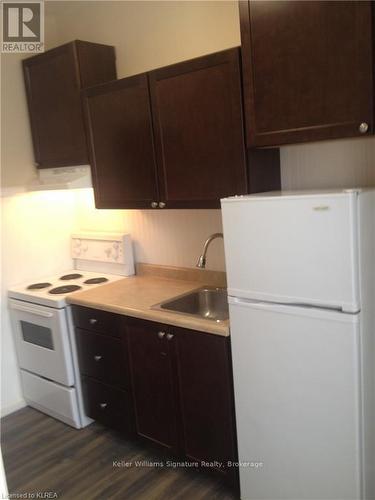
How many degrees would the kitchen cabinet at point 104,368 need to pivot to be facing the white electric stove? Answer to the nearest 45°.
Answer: approximately 90° to its right

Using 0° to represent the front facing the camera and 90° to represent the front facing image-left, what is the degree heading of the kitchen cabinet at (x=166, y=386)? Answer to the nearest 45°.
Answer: approximately 45°

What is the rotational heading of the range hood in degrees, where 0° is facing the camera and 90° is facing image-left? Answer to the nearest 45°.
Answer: approximately 45°

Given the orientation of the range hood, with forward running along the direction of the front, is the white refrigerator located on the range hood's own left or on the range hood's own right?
on the range hood's own left

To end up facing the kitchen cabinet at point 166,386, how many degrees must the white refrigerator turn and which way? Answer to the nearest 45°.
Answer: approximately 90° to its right

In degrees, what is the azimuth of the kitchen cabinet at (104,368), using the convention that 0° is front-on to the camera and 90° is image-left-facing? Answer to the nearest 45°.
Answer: approximately 45°
